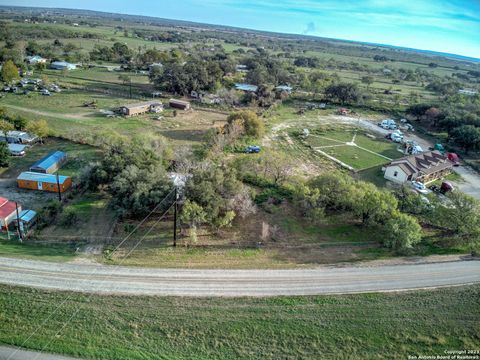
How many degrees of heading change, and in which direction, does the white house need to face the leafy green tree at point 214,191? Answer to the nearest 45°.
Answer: approximately 90° to its right

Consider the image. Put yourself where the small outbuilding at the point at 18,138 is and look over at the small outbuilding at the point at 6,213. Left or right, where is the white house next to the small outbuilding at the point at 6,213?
left

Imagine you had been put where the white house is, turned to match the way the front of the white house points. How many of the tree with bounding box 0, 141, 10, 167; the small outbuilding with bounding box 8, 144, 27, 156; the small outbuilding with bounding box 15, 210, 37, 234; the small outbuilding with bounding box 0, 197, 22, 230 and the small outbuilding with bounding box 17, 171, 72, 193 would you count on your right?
5

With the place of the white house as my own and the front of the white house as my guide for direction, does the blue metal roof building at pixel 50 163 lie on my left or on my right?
on my right

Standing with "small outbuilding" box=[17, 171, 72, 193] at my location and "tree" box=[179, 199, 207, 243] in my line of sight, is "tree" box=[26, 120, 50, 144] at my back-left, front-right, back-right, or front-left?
back-left

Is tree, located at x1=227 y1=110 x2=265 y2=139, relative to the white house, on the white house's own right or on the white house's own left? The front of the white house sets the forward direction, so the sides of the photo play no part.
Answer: on the white house's own right

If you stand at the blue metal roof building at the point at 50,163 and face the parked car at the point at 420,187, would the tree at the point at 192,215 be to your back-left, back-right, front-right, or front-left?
front-right

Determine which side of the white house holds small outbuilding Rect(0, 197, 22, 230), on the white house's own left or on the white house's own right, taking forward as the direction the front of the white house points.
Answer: on the white house's own right

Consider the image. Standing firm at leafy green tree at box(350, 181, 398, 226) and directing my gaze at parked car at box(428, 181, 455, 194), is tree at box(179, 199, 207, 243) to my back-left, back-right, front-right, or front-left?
back-left

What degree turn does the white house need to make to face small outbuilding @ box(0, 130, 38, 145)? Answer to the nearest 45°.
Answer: approximately 90° to its right

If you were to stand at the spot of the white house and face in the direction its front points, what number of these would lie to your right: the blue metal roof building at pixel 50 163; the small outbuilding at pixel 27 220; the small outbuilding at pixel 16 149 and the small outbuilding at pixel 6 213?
4

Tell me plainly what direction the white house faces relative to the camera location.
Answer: facing the viewer and to the right of the viewer

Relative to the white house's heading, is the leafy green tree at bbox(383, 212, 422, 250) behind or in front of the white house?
in front

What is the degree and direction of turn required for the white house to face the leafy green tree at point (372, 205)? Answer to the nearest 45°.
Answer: approximately 45° to its right

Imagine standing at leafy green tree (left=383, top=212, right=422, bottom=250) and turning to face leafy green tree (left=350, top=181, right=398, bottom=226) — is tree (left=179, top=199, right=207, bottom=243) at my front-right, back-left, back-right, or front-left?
front-left

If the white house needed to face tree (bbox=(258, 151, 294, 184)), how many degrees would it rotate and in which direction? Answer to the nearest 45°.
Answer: approximately 90° to its right

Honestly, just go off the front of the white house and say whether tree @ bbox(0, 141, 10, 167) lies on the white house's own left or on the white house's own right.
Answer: on the white house's own right
